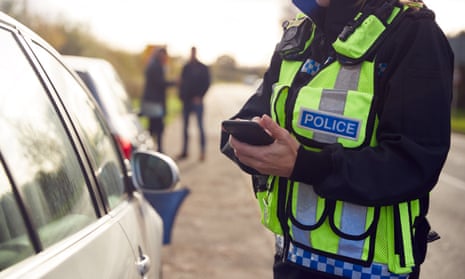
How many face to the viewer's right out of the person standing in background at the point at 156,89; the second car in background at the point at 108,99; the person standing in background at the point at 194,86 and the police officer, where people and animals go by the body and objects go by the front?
1

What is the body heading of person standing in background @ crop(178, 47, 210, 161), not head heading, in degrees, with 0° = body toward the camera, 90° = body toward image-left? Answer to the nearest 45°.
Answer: approximately 0°

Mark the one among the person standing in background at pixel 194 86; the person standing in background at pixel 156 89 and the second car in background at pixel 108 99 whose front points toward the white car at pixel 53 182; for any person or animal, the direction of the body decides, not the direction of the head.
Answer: the person standing in background at pixel 194 86

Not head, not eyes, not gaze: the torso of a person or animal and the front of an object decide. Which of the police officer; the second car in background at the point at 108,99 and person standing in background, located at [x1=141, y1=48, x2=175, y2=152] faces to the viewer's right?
the person standing in background

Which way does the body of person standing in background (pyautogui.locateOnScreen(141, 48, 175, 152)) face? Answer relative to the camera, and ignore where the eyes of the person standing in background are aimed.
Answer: to the viewer's right

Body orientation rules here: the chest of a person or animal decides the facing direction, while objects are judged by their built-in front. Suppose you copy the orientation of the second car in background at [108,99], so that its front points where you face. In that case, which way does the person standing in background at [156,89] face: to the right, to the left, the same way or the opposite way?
to the right

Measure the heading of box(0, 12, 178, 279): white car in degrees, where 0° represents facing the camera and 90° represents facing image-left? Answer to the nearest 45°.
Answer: approximately 225°

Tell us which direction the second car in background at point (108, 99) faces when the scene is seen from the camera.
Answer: facing away from the viewer

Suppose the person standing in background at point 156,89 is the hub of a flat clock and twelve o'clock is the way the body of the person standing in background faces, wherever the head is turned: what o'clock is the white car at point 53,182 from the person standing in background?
The white car is roughly at 3 o'clock from the person standing in background.

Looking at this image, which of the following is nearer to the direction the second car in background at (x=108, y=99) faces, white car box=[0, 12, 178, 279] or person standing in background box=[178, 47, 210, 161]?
the person standing in background

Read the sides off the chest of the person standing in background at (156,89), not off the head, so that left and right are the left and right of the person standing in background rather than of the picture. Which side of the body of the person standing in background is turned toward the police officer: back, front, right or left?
right

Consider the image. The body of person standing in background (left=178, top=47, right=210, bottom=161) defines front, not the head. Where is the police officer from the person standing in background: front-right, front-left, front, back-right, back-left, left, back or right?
front

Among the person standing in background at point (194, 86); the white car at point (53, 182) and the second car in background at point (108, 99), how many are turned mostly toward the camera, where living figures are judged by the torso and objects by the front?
1

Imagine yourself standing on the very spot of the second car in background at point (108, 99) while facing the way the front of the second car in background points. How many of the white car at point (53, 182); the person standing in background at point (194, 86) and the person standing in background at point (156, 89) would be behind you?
1

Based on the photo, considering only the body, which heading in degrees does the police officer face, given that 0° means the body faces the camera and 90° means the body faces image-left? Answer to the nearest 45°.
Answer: approximately 45°

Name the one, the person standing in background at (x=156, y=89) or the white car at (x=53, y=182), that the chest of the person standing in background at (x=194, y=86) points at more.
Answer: the white car
